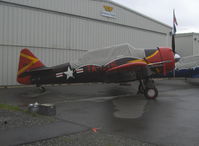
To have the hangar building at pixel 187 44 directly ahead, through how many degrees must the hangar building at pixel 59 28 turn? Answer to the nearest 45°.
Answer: approximately 90° to its left

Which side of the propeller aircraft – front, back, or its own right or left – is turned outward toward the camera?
right

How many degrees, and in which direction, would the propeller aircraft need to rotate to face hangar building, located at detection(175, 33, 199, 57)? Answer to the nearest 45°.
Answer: approximately 45° to its left

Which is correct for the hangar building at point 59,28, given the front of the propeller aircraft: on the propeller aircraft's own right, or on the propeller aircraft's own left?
on the propeller aircraft's own left

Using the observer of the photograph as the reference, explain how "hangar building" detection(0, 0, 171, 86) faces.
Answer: facing the viewer and to the right of the viewer

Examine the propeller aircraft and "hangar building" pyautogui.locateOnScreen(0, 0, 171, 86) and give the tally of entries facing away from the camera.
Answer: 0

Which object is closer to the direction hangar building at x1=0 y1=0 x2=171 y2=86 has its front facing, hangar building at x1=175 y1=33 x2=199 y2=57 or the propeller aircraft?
the propeller aircraft
